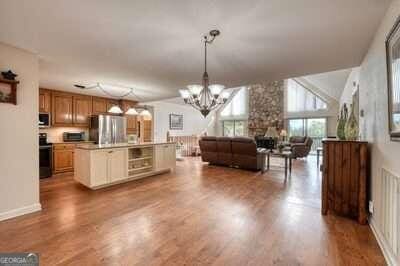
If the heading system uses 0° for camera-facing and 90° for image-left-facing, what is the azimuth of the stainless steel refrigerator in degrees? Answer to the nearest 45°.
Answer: approximately 315°

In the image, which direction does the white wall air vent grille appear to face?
to the viewer's left

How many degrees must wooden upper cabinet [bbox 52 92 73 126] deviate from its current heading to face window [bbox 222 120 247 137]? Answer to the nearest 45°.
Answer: approximately 90° to its left

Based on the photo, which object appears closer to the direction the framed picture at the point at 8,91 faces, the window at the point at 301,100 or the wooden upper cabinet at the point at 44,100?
the window

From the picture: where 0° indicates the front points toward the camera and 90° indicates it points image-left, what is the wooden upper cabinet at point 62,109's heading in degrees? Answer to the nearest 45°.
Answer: approximately 0°

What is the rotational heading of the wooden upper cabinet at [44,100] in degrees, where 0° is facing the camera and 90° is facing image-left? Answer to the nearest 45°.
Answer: approximately 315°

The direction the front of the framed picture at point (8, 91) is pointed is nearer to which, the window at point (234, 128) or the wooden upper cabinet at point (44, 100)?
the window

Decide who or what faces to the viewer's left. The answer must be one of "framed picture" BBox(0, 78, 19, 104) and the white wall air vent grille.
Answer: the white wall air vent grille

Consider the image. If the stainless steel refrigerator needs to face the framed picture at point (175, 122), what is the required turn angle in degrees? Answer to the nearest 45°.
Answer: approximately 90° to its left

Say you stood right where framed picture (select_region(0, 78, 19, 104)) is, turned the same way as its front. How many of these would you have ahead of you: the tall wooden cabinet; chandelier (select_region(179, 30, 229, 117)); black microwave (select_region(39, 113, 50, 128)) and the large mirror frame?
3
